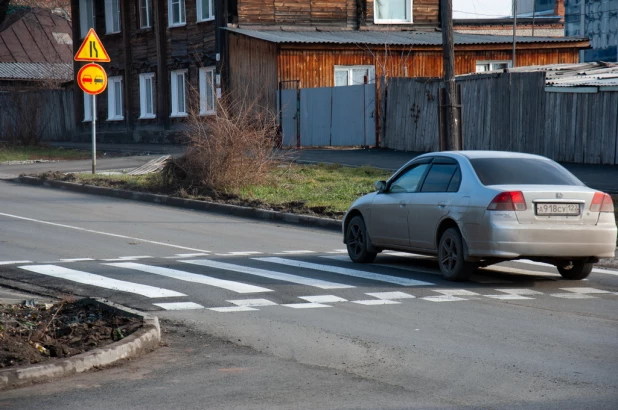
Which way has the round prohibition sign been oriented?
toward the camera

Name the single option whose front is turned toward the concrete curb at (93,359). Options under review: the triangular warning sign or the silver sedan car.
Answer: the triangular warning sign

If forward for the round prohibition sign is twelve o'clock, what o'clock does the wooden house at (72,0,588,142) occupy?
The wooden house is roughly at 7 o'clock from the round prohibition sign.

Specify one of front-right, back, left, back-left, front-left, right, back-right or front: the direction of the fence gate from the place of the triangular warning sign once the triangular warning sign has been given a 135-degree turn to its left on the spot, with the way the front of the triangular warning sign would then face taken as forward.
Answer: front

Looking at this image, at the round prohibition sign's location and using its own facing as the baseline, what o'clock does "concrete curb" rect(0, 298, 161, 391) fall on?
The concrete curb is roughly at 12 o'clock from the round prohibition sign.

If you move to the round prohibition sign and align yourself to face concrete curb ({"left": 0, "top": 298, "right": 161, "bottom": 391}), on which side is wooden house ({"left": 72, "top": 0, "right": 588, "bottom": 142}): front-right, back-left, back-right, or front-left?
back-left

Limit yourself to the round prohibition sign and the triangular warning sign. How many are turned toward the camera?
2

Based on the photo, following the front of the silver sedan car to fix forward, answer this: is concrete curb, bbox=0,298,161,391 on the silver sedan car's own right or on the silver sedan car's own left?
on the silver sedan car's own left

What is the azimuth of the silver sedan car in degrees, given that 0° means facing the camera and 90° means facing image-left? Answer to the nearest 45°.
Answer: approximately 135°

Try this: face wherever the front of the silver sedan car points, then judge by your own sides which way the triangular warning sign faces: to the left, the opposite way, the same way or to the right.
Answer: the opposite way

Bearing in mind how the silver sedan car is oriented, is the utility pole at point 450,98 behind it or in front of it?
in front

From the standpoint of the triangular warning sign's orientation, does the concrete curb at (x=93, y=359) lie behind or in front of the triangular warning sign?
in front

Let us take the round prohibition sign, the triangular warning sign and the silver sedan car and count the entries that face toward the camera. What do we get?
2

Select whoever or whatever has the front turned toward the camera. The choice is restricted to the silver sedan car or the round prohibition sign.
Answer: the round prohibition sign

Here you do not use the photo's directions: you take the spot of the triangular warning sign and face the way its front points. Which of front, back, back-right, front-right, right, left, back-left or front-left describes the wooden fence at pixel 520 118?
left

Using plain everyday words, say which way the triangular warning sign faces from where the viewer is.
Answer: facing the viewer

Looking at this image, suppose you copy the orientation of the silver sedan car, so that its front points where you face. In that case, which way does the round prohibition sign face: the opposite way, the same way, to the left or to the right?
the opposite way

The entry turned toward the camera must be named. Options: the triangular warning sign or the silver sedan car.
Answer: the triangular warning sign
